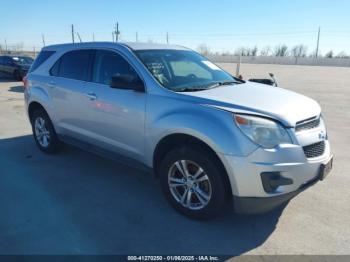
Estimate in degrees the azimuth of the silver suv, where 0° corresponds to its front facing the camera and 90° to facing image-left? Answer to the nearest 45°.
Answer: approximately 315°
